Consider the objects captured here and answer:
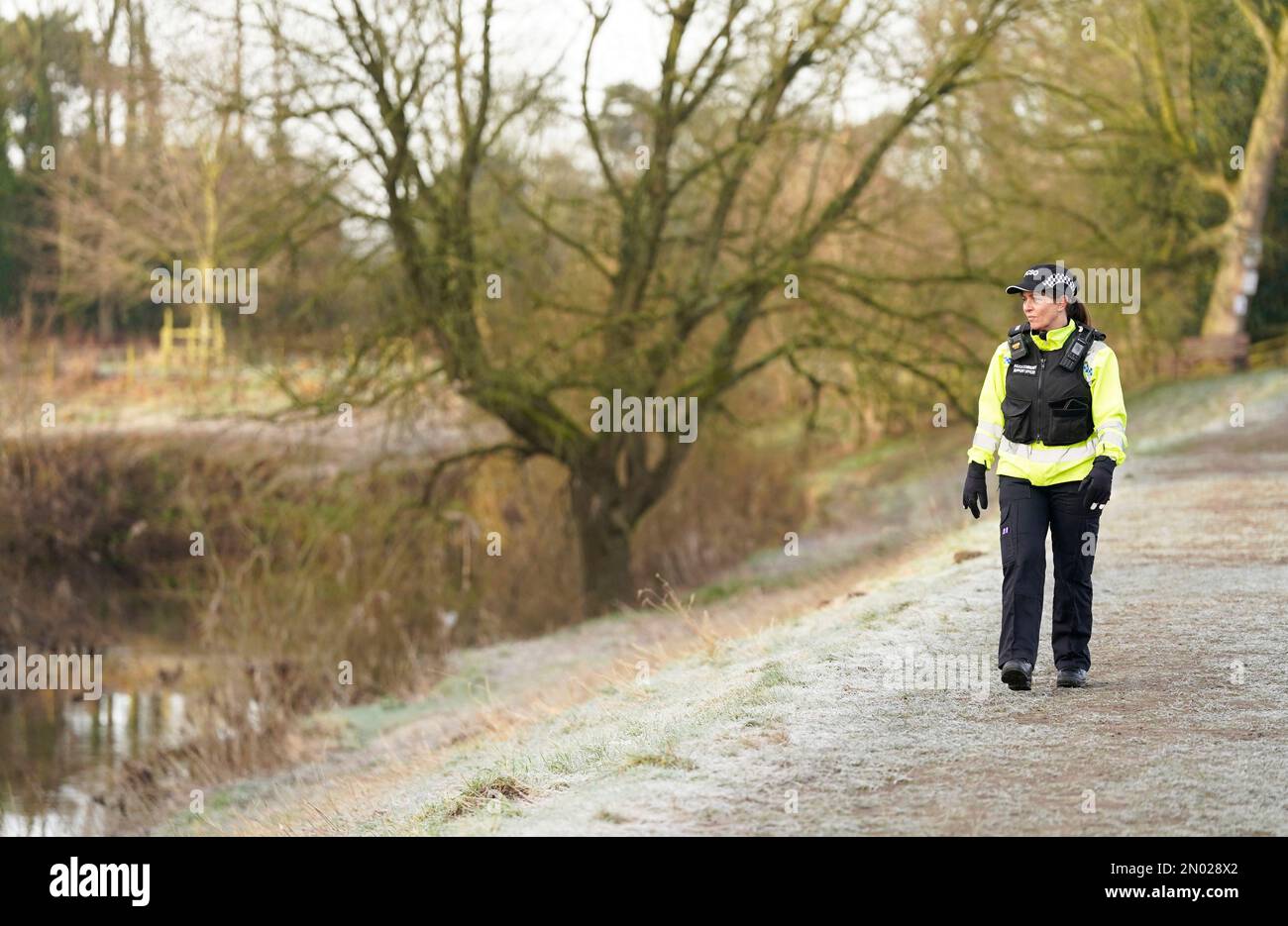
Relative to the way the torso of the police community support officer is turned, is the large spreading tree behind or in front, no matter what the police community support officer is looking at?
behind

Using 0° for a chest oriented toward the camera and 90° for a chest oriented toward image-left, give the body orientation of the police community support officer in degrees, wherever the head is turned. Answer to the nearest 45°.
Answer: approximately 0°
